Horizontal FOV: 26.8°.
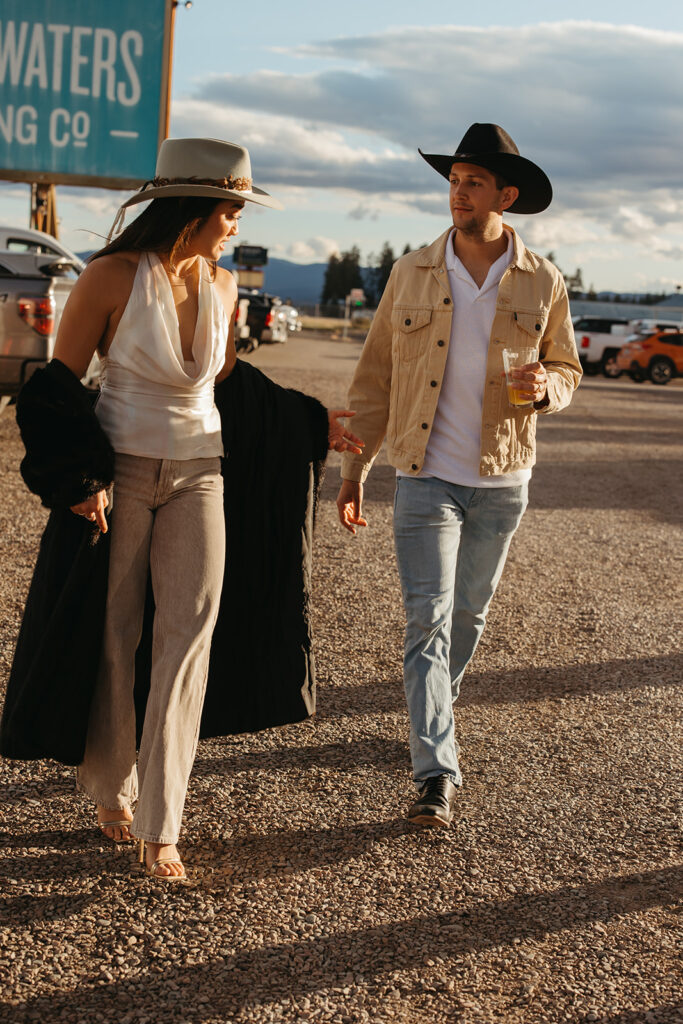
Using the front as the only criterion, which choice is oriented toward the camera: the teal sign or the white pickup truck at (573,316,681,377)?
the teal sign

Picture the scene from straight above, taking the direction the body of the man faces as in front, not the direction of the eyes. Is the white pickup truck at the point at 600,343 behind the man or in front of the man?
behind

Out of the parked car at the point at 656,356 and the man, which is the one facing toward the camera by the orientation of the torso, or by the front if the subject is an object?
the man

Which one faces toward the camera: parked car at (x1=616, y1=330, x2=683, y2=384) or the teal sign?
the teal sign

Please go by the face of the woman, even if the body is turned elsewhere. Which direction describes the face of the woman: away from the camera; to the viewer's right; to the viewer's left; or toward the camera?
to the viewer's right

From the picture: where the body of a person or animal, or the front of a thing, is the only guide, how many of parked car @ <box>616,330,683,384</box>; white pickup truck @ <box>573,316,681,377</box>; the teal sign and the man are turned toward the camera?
2

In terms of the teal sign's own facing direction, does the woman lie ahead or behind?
ahead

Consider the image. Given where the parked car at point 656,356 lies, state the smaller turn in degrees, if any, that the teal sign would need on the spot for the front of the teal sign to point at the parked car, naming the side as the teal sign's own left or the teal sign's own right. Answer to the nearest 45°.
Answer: approximately 135° to the teal sign's own left

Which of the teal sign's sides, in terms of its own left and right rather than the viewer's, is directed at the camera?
front

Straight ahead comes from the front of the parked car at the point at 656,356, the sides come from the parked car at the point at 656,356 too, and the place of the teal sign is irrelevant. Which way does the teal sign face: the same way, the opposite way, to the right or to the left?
to the right

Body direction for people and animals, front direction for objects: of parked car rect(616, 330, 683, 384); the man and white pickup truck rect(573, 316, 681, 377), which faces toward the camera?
the man

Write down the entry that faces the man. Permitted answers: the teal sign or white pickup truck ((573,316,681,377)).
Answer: the teal sign
